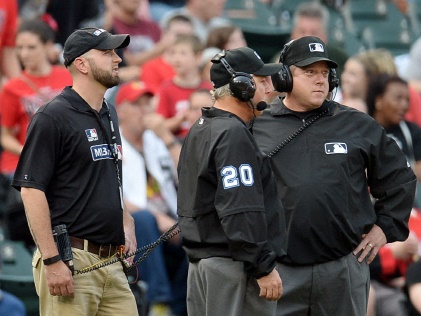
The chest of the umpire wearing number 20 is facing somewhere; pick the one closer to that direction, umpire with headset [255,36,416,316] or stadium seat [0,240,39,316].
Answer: the umpire with headset

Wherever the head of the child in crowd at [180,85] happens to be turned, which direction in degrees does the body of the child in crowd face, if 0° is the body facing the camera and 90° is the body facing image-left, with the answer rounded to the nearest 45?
approximately 45°

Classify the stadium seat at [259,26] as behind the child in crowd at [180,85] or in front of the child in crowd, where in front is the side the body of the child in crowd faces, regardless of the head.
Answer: behind

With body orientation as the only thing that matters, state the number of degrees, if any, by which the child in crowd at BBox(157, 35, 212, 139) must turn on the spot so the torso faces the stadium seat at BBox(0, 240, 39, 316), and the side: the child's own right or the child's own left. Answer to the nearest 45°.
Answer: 0° — they already face it
